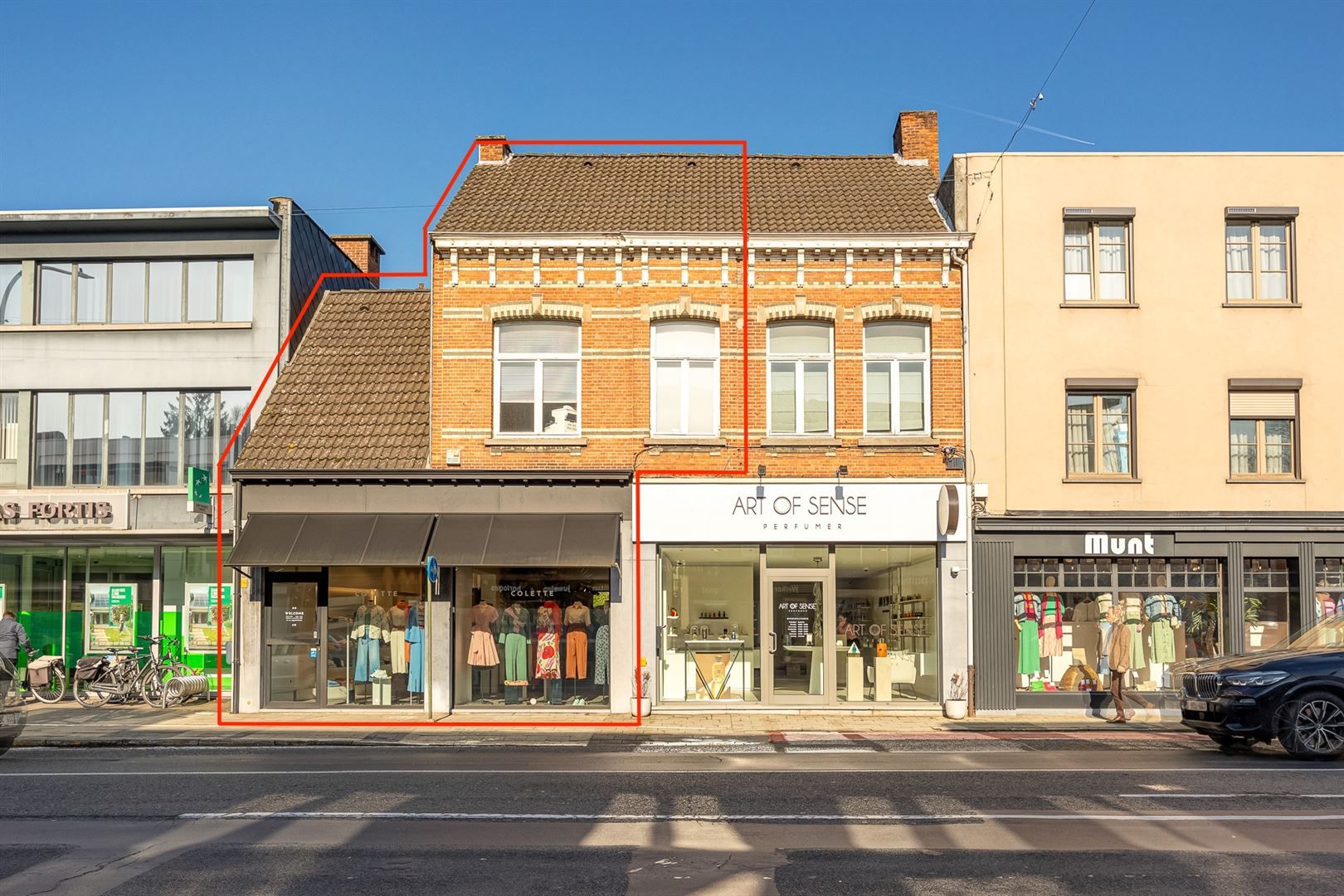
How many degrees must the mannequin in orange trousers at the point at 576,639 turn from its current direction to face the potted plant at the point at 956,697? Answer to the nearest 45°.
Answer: approximately 90° to its left

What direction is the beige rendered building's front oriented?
toward the camera

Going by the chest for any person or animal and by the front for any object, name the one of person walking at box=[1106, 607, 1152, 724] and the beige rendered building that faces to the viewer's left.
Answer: the person walking

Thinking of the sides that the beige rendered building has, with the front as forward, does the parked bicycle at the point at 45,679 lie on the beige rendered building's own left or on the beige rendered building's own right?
on the beige rendered building's own right

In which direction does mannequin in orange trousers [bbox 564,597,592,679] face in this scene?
toward the camera

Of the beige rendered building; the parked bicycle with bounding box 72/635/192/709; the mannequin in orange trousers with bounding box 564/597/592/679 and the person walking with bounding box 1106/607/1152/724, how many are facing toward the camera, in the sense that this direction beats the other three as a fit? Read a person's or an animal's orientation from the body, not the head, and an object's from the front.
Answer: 2

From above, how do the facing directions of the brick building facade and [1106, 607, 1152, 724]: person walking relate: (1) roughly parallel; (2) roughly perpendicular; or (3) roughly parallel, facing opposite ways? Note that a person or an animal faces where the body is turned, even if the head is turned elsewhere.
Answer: roughly perpendicular

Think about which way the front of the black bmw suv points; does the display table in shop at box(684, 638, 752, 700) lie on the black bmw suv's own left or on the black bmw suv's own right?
on the black bmw suv's own right

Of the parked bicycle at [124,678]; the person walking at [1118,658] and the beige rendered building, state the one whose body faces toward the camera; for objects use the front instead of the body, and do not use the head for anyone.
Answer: the beige rendered building

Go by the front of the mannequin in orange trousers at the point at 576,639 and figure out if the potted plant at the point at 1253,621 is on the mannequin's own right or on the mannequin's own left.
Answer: on the mannequin's own left
